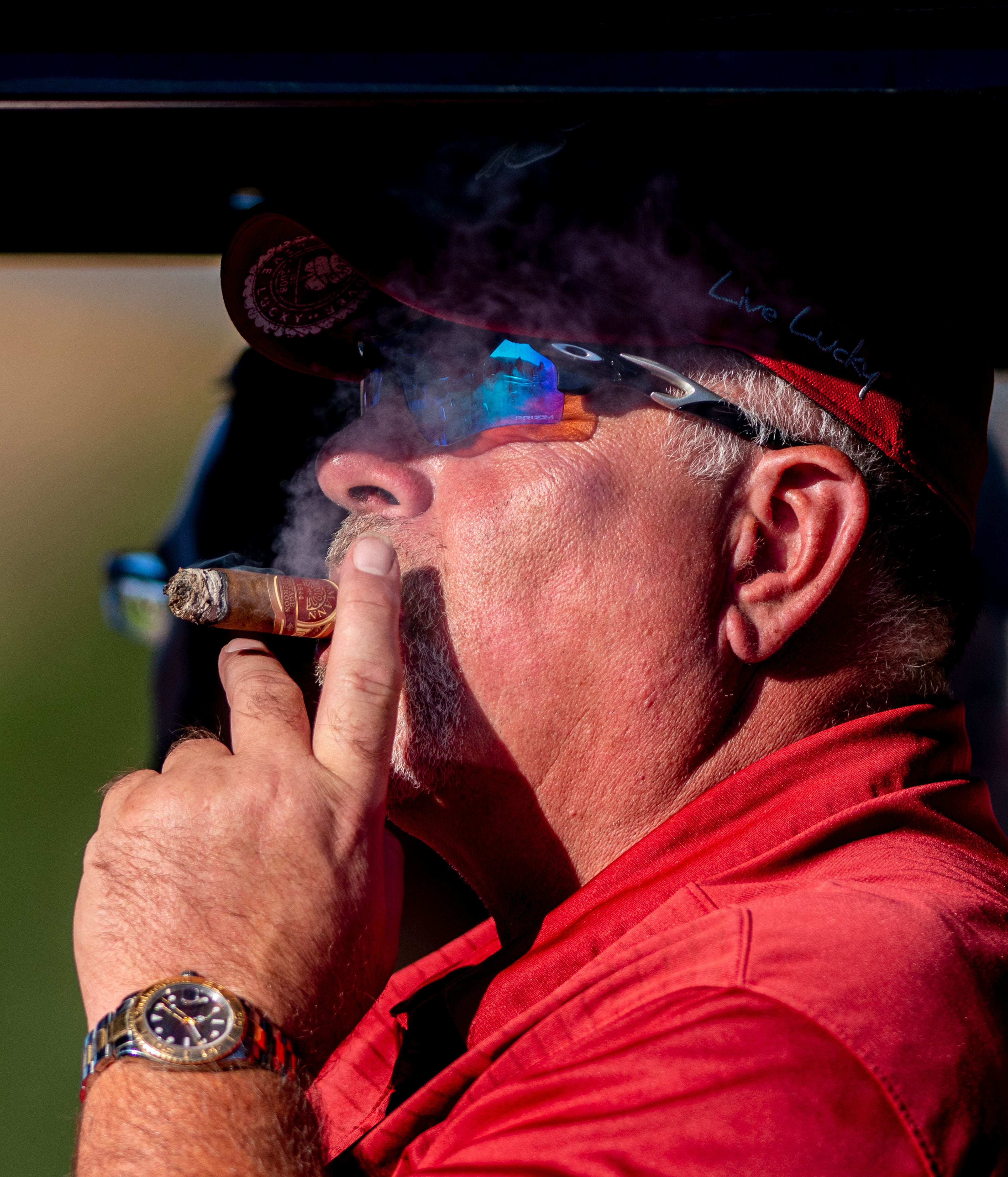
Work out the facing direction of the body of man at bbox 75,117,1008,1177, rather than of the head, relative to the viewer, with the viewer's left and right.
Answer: facing to the left of the viewer
